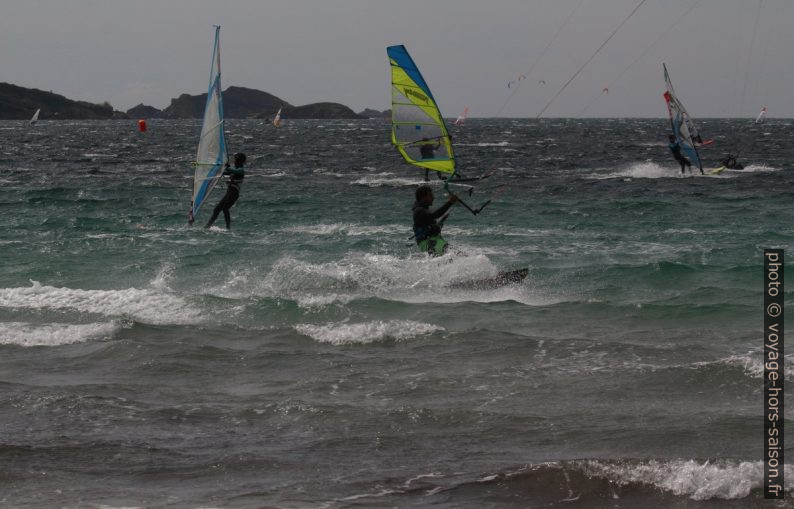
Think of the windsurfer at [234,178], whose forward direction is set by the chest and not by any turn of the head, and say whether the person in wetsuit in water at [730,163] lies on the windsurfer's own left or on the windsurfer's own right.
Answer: on the windsurfer's own right

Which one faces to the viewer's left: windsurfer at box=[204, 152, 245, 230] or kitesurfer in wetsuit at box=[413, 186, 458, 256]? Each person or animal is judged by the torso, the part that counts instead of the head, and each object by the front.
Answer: the windsurfer

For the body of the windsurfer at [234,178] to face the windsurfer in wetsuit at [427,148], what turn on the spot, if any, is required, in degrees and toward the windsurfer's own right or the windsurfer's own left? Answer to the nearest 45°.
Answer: approximately 180°

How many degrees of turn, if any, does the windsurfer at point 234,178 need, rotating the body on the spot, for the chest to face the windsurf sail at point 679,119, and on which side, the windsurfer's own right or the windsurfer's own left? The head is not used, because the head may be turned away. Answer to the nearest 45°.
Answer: approximately 135° to the windsurfer's own right

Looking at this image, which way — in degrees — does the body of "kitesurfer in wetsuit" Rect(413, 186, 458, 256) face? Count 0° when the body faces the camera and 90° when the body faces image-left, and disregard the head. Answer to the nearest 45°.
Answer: approximately 270°

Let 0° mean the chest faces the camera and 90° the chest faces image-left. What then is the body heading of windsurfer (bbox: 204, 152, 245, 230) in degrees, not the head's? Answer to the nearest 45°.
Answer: approximately 90°

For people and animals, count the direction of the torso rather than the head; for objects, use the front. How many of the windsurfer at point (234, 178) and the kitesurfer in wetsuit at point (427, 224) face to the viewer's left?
1

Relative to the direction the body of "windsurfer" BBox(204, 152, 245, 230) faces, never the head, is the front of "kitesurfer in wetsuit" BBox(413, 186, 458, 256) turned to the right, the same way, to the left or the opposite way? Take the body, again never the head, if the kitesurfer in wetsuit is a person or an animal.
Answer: the opposite way
